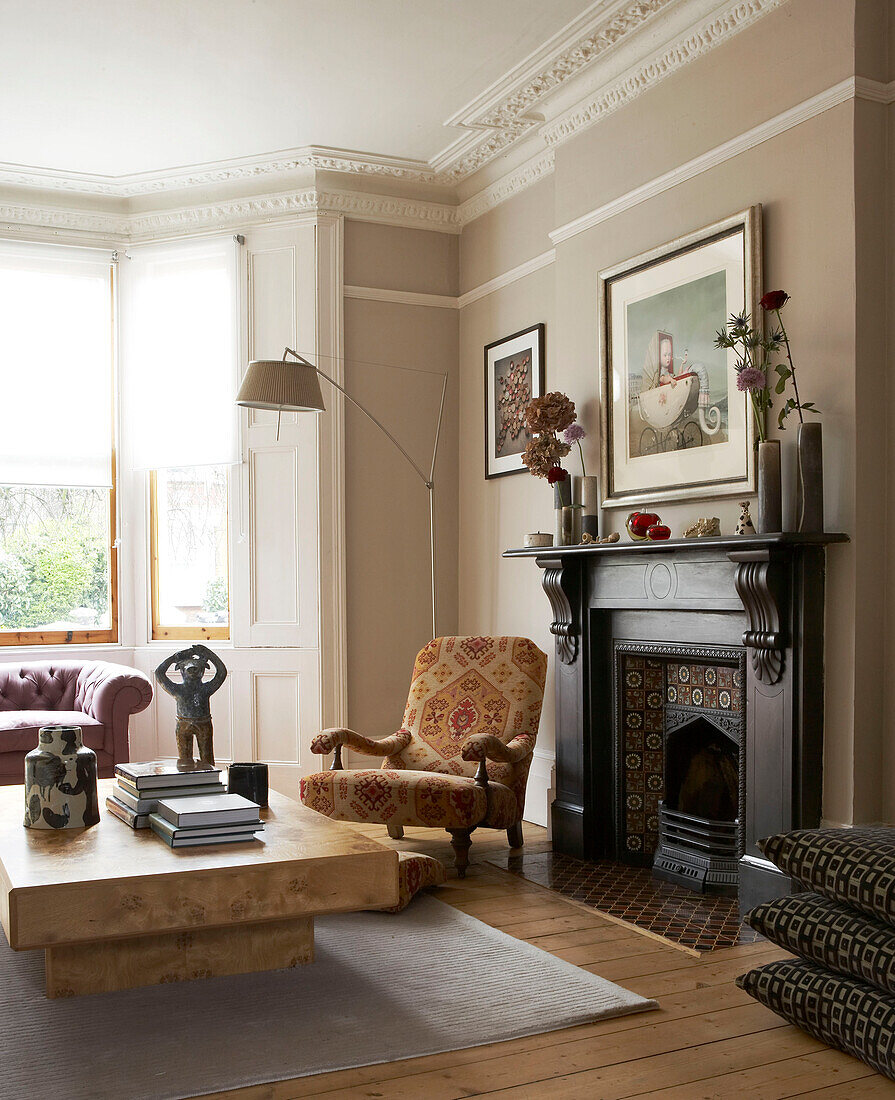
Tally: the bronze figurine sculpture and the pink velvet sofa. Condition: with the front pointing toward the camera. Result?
2

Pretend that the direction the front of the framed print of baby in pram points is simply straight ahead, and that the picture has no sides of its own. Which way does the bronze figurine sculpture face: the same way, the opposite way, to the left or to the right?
to the left

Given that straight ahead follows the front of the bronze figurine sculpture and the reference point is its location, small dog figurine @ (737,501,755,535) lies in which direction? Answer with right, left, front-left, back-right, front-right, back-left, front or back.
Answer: left

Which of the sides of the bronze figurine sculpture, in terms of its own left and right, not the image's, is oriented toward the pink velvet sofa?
back

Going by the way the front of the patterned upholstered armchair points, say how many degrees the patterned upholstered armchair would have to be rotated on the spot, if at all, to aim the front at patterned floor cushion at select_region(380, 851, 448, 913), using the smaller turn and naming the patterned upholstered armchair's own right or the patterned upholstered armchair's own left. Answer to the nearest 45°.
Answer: approximately 45° to the patterned upholstered armchair's own left

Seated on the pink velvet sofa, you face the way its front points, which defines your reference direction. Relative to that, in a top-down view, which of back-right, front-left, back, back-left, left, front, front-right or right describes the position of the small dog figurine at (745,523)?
front-left

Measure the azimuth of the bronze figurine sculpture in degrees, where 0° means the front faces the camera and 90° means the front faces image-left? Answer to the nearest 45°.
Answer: approximately 0°

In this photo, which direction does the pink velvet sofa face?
toward the camera

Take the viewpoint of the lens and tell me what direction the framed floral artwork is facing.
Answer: facing the viewer and to the left of the viewer

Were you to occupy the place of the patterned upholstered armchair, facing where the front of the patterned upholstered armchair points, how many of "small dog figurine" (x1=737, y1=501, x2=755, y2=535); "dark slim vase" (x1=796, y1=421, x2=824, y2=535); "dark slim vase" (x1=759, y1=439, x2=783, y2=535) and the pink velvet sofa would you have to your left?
3

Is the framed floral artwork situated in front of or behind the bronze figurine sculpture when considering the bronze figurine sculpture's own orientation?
behind

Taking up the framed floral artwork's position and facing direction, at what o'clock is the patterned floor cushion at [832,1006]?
The patterned floor cushion is roughly at 10 o'clock from the framed floral artwork.

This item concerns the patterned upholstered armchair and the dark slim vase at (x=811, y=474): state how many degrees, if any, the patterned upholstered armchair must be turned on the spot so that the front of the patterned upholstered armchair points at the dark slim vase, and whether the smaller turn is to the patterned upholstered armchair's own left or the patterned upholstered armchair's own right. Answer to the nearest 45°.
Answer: approximately 90° to the patterned upholstered armchair's own left
